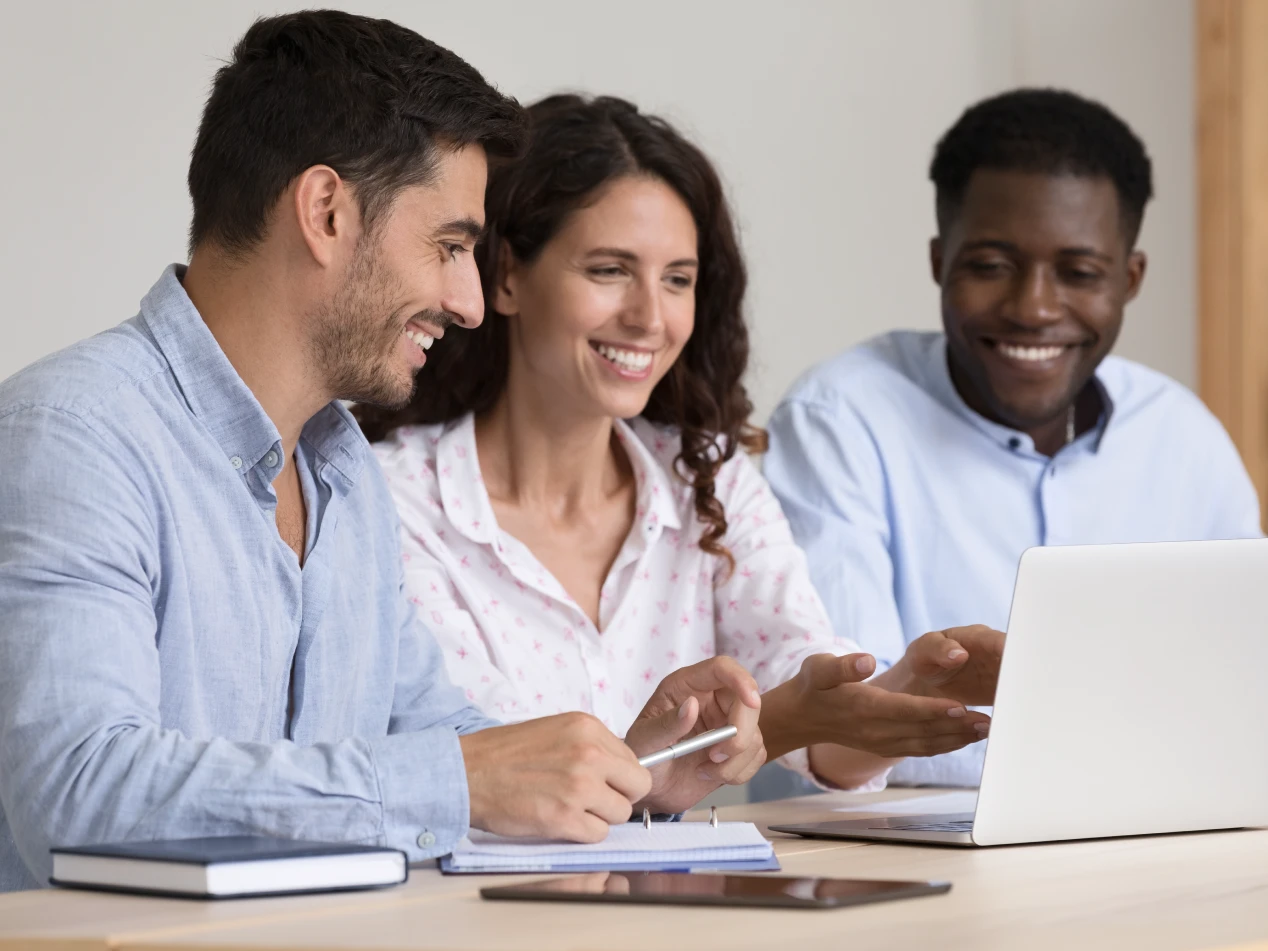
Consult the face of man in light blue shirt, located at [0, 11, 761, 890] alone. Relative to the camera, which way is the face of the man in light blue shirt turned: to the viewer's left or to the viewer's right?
to the viewer's right

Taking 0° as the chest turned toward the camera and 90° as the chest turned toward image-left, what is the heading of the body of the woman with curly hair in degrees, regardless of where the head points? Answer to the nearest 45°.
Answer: approximately 315°

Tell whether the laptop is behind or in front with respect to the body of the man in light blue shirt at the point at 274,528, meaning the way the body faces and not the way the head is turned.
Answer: in front

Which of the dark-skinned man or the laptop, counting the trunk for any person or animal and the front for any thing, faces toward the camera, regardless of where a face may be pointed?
the dark-skinned man

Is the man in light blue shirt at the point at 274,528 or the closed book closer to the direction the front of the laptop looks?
the man in light blue shirt

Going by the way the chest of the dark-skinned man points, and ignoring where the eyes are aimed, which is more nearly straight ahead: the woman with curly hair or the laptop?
the laptop

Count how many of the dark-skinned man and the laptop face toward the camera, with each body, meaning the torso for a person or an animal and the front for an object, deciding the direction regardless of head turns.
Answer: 1

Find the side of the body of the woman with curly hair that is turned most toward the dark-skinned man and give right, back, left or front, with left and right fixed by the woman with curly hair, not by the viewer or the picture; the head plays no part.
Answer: left

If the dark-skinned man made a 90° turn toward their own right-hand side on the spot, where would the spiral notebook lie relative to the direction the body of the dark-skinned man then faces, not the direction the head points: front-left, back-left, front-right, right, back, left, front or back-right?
left

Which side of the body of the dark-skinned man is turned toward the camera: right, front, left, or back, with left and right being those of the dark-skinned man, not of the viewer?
front

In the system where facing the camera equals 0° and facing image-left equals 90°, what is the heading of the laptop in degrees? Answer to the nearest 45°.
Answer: approximately 135°

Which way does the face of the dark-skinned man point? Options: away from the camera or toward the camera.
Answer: toward the camera

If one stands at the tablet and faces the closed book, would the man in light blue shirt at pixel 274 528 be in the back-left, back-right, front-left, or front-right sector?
front-right

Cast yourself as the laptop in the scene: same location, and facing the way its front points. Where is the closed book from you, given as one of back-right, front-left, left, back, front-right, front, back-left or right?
left

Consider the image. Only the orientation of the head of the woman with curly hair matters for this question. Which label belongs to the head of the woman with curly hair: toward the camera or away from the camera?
toward the camera
